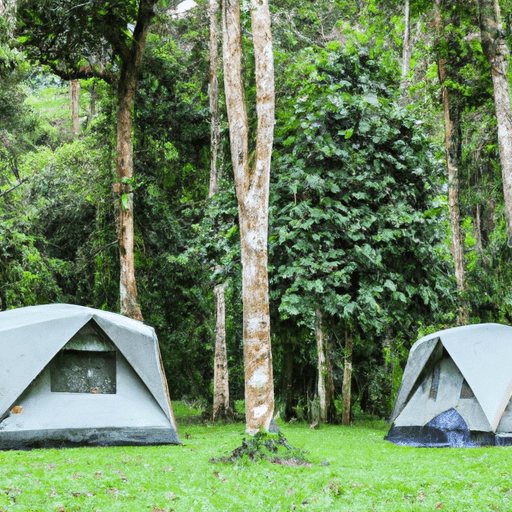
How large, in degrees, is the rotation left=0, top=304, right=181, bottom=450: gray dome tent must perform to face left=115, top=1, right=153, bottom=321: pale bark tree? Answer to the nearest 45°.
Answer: approximately 180°

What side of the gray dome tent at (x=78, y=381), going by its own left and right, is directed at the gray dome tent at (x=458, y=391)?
left

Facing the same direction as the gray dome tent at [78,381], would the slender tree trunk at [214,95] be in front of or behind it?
behind

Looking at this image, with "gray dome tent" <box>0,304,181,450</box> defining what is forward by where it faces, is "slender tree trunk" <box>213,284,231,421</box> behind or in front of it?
behind

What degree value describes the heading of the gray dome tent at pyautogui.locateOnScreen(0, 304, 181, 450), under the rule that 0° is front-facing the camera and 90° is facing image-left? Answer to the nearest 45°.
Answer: approximately 0°

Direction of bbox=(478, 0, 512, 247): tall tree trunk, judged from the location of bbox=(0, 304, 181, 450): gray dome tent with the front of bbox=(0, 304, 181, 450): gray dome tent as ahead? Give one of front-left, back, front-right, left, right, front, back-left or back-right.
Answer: left

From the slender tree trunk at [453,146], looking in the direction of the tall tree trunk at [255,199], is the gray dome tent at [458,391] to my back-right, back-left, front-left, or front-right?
front-left
